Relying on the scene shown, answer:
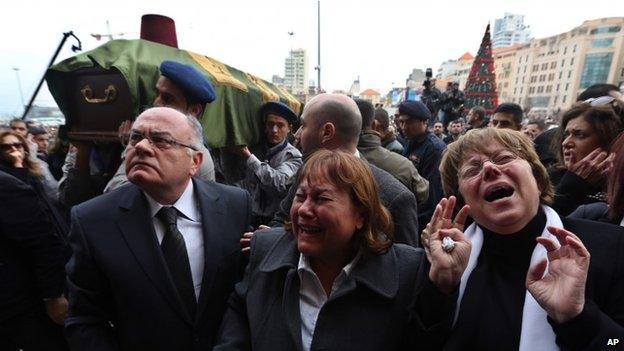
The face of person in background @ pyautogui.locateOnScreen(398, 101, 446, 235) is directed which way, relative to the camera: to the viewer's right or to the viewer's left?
to the viewer's left

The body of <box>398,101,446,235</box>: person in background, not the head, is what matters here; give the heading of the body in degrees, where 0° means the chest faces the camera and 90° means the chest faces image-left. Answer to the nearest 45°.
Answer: approximately 45°

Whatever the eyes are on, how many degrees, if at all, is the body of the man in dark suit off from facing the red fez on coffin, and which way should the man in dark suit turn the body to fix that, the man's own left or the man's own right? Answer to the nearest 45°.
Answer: approximately 180°

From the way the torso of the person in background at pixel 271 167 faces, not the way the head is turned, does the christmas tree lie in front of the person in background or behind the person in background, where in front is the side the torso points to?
behind

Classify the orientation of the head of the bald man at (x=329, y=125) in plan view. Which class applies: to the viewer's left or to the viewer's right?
to the viewer's left

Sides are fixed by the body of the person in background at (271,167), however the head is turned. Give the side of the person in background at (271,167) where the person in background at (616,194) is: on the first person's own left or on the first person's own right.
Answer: on the first person's own left

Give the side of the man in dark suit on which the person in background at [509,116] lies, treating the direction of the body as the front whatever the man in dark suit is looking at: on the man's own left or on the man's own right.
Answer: on the man's own left

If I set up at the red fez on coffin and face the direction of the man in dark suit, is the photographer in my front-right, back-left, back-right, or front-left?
back-left

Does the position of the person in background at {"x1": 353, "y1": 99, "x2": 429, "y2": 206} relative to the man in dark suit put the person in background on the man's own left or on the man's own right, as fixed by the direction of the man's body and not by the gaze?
on the man's own left
